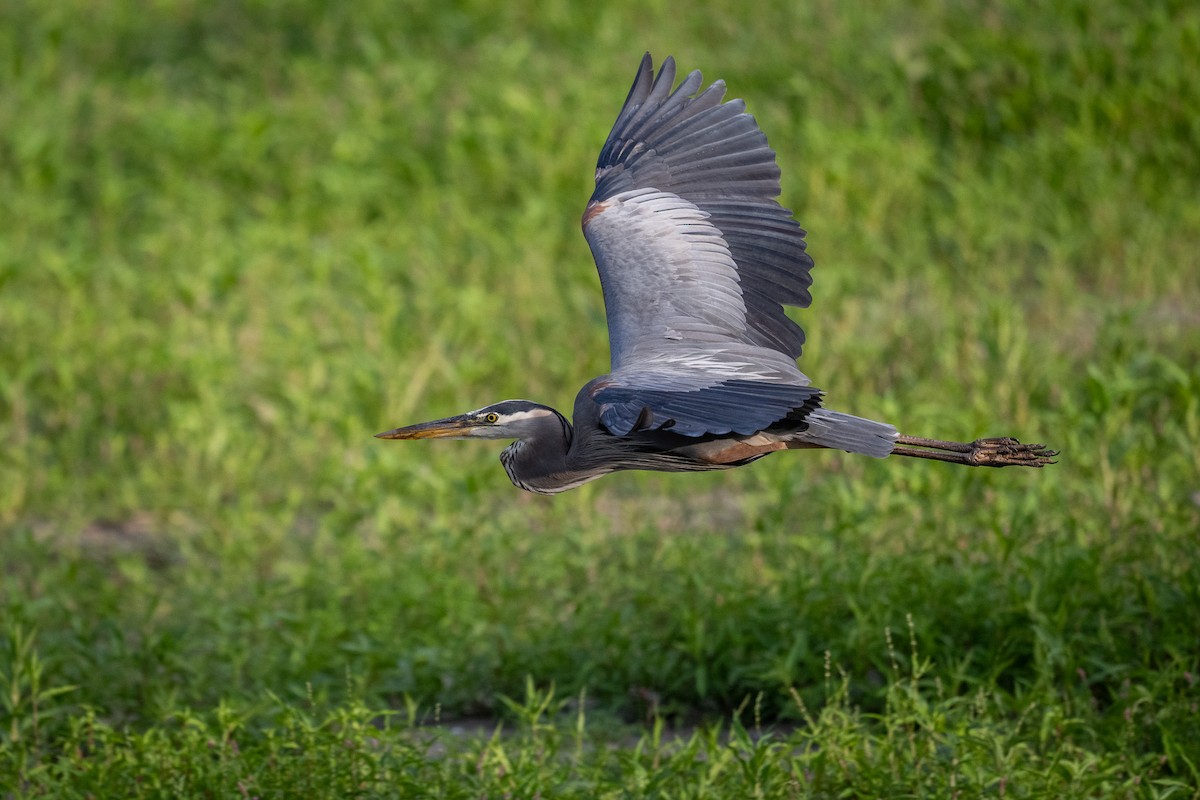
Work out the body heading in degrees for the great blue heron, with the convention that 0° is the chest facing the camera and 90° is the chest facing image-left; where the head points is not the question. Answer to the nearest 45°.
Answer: approximately 90°
